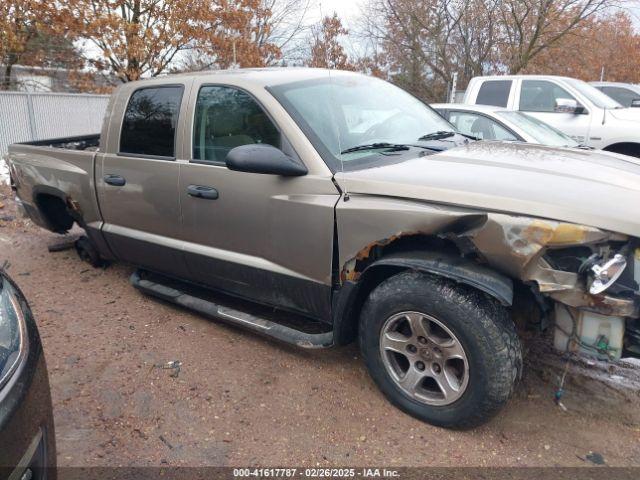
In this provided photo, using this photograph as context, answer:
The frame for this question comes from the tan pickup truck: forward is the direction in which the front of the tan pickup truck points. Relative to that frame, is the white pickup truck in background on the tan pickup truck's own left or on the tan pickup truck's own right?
on the tan pickup truck's own left

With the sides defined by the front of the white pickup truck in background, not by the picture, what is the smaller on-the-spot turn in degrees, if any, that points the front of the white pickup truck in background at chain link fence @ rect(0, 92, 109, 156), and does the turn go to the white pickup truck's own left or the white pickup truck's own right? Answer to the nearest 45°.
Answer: approximately 135° to the white pickup truck's own right

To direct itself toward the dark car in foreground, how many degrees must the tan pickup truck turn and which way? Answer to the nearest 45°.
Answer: approximately 90° to its right

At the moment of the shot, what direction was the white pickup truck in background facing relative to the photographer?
facing the viewer and to the right of the viewer

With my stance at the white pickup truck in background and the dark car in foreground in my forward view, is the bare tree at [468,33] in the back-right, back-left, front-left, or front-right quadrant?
back-right

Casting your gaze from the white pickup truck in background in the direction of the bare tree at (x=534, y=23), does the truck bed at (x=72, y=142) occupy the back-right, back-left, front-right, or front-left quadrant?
back-left

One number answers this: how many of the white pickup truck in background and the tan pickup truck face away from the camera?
0

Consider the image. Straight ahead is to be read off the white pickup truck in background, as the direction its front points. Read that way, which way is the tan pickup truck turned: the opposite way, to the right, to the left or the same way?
the same way

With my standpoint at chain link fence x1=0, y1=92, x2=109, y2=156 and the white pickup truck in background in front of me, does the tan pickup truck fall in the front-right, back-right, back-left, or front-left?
front-right
